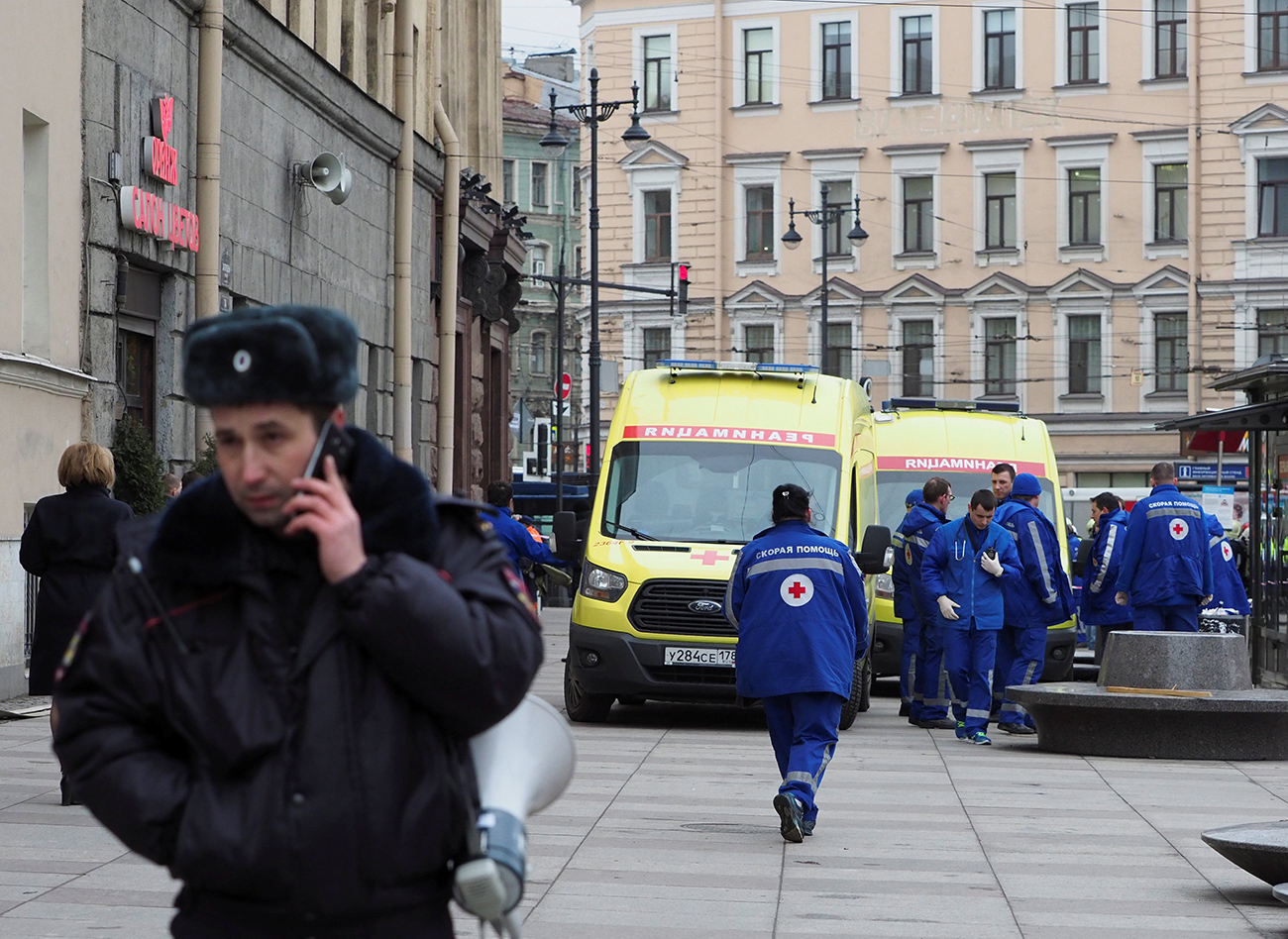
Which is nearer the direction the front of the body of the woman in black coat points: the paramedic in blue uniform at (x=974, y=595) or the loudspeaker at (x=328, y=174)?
the loudspeaker

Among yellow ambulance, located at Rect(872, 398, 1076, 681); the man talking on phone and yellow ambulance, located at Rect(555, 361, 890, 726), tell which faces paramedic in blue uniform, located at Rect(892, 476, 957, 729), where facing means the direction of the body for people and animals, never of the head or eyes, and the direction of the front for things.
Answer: yellow ambulance, located at Rect(872, 398, 1076, 681)

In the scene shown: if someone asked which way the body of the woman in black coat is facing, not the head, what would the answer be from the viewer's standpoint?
away from the camera

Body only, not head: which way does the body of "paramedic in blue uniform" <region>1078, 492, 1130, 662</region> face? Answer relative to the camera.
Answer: to the viewer's left

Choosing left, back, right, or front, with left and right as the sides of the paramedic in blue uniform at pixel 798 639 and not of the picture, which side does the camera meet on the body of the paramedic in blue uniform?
back

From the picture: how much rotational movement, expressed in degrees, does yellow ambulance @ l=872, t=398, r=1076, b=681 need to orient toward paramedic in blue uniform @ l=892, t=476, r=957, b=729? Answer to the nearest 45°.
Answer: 0° — it already faces them

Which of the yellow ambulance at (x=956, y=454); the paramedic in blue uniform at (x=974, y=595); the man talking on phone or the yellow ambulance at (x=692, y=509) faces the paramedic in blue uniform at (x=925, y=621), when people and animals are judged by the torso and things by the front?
the yellow ambulance at (x=956, y=454)

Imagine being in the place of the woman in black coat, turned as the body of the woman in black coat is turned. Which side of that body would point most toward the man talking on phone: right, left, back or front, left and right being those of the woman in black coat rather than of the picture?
back

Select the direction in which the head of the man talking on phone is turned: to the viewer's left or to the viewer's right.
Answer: to the viewer's left
